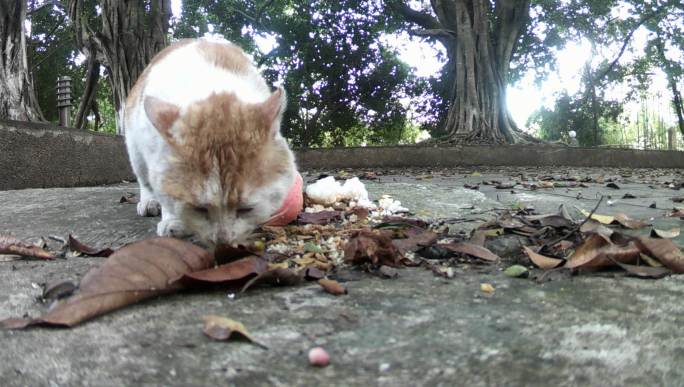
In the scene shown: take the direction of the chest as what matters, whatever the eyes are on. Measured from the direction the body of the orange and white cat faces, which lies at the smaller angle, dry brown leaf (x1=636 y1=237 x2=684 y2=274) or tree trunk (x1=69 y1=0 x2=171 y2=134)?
the dry brown leaf

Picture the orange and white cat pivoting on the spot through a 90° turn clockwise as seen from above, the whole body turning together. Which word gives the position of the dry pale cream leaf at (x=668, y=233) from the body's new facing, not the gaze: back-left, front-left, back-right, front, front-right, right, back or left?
back

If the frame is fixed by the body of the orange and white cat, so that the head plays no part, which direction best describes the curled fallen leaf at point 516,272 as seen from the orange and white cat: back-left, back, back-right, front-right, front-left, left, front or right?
front-left

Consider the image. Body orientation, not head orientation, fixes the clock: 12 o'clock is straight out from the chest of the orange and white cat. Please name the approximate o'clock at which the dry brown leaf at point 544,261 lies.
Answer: The dry brown leaf is roughly at 10 o'clock from the orange and white cat.

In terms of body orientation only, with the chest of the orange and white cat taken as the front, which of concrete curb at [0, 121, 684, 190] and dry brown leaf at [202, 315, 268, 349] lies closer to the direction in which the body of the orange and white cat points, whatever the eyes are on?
the dry brown leaf

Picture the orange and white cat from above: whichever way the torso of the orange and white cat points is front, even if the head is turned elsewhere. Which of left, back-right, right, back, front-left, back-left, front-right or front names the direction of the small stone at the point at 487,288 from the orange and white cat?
front-left

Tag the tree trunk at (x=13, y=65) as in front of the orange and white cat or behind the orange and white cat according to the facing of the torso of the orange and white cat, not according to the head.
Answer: behind

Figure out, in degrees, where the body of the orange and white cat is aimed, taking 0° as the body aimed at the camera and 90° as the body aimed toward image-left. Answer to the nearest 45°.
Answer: approximately 0°

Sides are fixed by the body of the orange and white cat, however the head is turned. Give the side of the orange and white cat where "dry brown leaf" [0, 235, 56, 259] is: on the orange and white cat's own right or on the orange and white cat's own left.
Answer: on the orange and white cat's own right

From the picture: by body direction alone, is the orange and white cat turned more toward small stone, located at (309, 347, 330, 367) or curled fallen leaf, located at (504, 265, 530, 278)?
the small stone

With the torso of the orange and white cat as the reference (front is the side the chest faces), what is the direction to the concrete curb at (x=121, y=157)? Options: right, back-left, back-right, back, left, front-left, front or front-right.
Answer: back

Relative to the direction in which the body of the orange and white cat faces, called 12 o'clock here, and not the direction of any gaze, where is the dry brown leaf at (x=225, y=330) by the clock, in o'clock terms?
The dry brown leaf is roughly at 12 o'clock from the orange and white cat.

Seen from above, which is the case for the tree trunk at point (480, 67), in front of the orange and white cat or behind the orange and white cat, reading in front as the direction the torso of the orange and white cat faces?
behind
